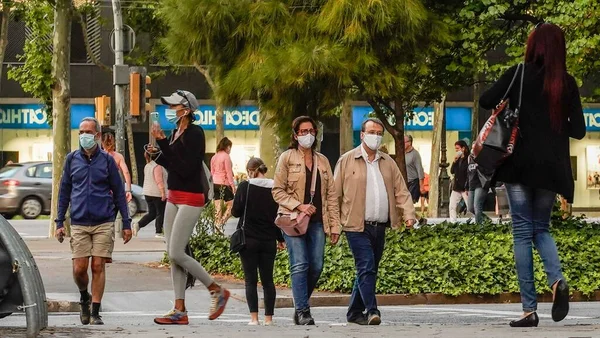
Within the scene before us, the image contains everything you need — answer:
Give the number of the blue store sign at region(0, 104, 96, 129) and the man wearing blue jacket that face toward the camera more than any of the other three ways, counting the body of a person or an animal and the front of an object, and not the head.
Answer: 2

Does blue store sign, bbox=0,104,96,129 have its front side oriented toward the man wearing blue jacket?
yes

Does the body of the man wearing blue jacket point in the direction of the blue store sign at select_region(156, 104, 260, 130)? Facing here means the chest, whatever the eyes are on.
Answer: no

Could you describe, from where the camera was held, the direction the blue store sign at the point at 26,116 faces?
facing the viewer

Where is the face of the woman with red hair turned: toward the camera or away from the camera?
away from the camera

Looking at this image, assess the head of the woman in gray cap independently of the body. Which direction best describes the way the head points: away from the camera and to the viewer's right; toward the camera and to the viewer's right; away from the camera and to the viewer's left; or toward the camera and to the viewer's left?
toward the camera and to the viewer's left

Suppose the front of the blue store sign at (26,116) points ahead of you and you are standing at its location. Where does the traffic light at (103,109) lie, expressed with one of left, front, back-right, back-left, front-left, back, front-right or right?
front

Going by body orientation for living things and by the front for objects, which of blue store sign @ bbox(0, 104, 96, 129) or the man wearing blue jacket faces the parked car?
the blue store sign

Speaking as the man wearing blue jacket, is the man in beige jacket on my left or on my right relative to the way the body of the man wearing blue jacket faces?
on my left

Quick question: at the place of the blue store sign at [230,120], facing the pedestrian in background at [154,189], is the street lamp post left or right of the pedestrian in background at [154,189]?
left

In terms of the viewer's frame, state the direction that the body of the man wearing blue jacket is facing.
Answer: toward the camera

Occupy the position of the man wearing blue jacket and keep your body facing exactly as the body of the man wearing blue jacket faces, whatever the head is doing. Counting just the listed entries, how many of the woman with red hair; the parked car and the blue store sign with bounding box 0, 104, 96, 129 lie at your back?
2
